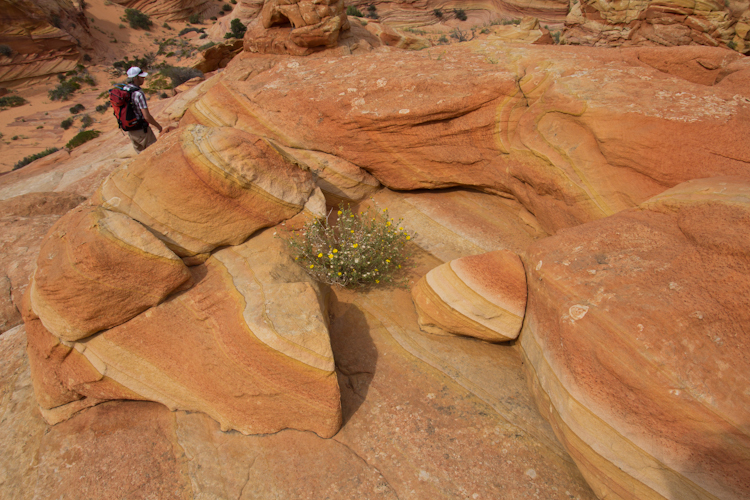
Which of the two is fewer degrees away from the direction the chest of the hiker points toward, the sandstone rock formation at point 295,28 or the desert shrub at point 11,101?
the sandstone rock formation

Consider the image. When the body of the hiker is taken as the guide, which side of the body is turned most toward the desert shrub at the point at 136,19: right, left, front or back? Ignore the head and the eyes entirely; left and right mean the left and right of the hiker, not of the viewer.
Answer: left

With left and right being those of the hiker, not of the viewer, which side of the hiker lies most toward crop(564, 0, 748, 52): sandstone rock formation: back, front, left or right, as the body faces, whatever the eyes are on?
front

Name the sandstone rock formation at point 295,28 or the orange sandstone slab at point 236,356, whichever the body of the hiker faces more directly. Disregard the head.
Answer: the sandstone rock formation

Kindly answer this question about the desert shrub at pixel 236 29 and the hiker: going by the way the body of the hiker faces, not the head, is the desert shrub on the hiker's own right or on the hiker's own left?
on the hiker's own left

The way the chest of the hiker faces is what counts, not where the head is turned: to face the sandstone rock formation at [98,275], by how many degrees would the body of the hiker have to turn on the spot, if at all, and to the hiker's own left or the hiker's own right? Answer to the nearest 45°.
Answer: approximately 90° to the hiker's own right

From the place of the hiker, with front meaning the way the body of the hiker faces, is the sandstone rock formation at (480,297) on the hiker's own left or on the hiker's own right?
on the hiker's own right

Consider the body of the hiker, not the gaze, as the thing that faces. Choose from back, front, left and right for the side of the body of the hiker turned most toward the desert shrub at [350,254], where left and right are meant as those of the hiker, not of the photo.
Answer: right

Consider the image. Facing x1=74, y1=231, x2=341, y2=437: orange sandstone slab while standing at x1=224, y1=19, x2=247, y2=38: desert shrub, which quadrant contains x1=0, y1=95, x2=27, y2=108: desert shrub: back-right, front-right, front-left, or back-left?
front-right

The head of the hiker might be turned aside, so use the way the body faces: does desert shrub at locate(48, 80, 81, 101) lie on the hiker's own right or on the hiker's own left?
on the hiker's own left

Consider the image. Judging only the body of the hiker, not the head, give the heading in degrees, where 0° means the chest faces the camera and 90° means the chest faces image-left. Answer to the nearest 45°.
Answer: approximately 270°

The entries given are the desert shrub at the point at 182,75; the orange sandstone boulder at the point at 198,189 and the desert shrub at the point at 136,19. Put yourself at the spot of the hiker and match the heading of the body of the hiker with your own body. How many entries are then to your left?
2

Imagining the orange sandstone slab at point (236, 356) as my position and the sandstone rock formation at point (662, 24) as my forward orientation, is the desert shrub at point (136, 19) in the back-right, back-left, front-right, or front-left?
front-left

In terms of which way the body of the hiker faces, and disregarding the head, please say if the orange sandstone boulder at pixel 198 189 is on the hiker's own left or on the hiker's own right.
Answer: on the hiker's own right

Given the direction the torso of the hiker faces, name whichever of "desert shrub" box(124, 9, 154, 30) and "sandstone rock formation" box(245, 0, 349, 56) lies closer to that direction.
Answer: the sandstone rock formation
